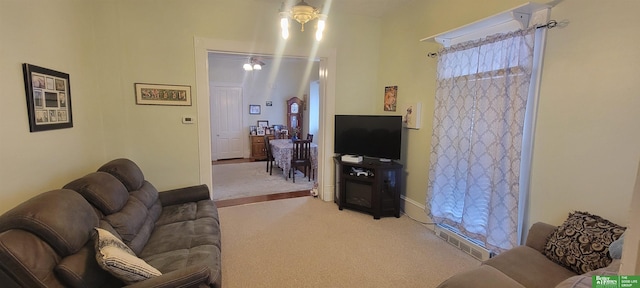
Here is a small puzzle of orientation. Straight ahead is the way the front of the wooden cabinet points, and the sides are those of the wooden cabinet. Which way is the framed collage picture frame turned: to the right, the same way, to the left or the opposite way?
to the left

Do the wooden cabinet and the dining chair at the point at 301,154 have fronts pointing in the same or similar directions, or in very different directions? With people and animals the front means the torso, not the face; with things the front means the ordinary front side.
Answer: very different directions

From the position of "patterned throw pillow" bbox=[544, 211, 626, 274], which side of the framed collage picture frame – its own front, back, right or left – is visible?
front

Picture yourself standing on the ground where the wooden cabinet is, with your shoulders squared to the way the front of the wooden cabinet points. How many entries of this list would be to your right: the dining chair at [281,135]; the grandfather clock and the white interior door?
1

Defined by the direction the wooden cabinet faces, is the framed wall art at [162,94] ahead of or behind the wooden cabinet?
ahead

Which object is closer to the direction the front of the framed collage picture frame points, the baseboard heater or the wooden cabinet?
the baseboard heater

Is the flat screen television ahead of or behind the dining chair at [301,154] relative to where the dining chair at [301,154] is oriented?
behind

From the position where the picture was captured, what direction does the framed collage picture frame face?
facing the viewer and to the right of the viewer
